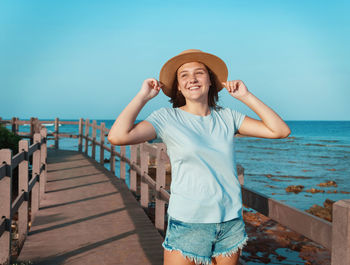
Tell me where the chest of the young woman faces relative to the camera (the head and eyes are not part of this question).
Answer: toward the camera
